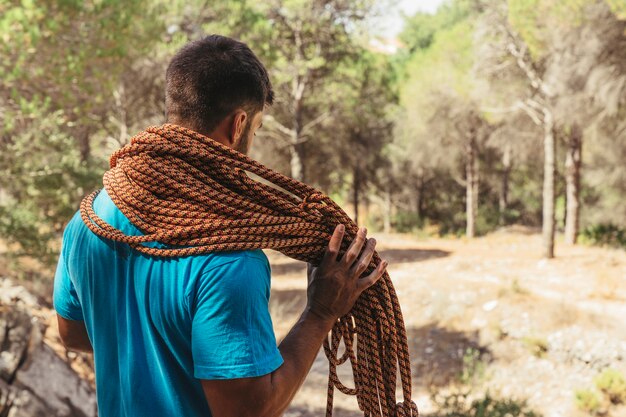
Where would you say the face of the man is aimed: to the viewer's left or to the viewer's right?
to the viewer's right

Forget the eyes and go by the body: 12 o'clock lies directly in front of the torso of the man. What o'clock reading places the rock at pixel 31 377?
The rock is roughly at 10 o'clock from the man.

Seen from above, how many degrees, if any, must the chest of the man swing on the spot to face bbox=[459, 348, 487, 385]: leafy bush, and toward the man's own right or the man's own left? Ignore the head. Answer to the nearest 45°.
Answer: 0° — they already face it

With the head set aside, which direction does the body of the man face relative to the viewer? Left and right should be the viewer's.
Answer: facing away from the viewer and to the right of the viewer

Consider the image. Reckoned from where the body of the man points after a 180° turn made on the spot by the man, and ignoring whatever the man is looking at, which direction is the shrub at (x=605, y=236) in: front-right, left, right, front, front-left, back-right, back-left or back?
back

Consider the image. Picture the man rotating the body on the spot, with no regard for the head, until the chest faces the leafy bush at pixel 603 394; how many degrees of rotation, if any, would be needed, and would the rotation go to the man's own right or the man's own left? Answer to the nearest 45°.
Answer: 0° — they already face it

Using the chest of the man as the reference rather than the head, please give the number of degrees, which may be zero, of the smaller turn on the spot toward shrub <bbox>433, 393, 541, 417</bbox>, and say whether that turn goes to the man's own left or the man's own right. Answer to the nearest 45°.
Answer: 0° — they already face it
